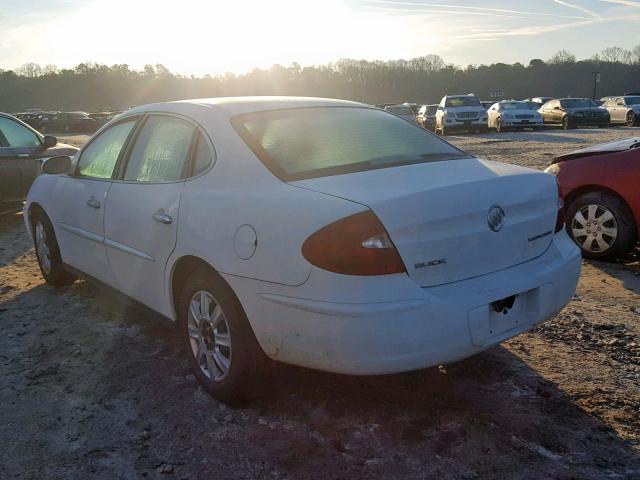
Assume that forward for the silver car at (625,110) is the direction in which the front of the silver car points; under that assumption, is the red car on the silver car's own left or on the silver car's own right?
on the silver car's own right

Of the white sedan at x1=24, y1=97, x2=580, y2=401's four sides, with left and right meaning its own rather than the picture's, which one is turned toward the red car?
right

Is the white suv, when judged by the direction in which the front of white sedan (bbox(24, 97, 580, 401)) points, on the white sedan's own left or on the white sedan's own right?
on the white sedan's own right

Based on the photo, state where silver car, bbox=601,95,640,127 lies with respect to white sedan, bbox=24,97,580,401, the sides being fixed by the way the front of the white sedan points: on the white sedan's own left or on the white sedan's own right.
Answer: on the white sedan's own right

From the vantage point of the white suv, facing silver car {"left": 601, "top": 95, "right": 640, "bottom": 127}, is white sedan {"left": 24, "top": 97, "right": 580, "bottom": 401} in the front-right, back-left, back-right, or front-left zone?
back-right

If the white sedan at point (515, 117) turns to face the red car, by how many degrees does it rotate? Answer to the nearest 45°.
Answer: approximately 45° to its right

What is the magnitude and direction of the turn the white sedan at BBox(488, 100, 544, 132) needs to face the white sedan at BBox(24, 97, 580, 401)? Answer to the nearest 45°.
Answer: approximately 45° to its right

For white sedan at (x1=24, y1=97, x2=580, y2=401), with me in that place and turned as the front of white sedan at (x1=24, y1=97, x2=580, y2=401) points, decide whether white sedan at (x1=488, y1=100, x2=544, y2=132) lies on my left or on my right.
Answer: on my right

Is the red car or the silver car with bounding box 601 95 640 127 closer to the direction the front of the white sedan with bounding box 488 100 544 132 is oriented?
the red car

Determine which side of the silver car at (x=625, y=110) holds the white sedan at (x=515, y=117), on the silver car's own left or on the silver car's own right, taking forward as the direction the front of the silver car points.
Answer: on the silver car's own right
